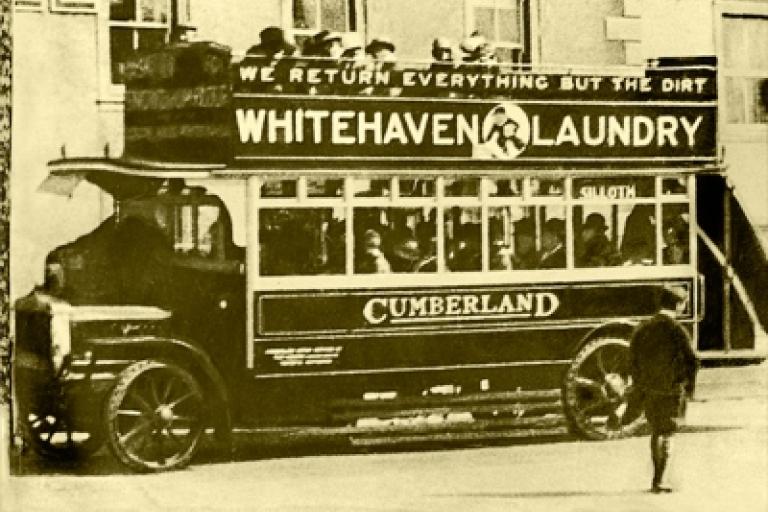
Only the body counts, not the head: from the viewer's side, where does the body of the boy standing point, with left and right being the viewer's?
facing away from the viewer and to the right of the viewer

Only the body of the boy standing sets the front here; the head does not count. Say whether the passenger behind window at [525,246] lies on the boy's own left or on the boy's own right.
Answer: on the boy's own left
